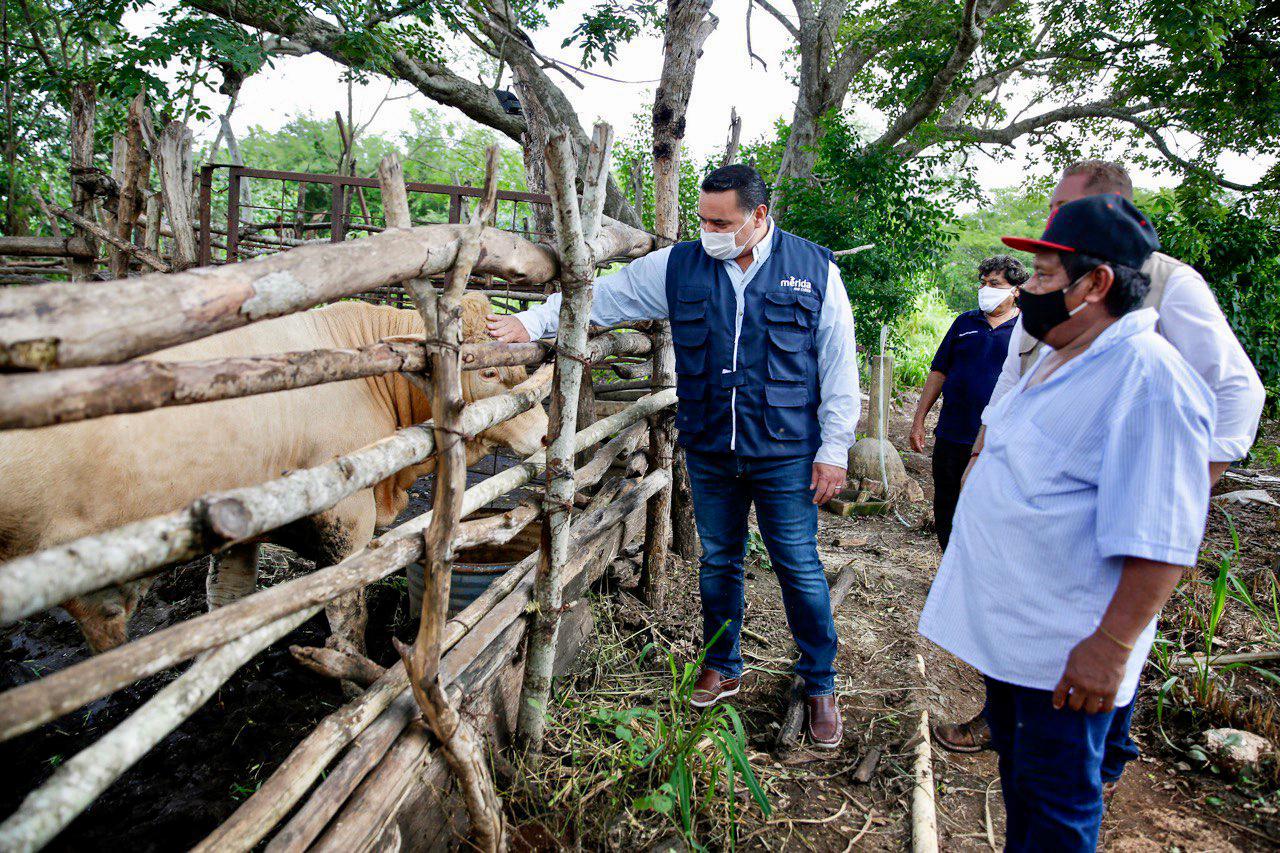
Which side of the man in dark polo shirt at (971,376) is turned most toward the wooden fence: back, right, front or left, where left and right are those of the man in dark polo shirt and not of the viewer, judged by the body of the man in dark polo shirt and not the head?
front

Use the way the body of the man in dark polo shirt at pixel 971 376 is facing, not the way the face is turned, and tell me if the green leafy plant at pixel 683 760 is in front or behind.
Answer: in front

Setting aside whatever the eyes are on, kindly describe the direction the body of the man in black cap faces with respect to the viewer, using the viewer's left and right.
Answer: facing to the left of the viewer

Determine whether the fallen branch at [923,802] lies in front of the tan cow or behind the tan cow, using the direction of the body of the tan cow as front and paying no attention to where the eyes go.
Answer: in front

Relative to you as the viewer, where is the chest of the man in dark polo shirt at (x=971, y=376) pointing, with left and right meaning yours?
facing the viewer

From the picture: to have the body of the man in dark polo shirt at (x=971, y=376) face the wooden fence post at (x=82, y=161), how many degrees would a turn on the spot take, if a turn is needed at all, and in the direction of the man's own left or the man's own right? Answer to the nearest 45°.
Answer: approximately 90° to the man's own right

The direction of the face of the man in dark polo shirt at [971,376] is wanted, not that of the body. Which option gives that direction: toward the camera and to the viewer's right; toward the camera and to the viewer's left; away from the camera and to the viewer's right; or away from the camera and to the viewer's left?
toward the camera and to the viewer's left

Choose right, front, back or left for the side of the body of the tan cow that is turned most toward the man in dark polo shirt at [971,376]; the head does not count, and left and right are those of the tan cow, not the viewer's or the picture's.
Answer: front

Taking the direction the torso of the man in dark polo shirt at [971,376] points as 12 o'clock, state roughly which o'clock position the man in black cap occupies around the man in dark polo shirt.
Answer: The man in black cap is roughly at 12 o'clock from the man in dark polo shirt.

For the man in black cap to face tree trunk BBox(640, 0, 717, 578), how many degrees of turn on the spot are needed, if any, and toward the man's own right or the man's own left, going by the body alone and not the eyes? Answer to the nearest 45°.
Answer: approximately 45° to the man's own right

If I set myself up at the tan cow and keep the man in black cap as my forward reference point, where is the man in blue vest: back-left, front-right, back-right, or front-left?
front-left

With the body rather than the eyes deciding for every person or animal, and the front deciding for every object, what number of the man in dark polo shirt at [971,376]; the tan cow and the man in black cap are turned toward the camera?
1

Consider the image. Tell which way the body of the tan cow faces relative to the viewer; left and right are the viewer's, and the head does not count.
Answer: facing to the right of the viewer

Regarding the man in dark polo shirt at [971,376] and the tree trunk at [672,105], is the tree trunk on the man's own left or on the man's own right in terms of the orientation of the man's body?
on the man's own right
